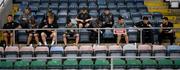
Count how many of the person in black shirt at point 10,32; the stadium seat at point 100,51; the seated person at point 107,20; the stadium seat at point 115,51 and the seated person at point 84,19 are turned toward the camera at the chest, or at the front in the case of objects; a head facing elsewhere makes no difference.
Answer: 5

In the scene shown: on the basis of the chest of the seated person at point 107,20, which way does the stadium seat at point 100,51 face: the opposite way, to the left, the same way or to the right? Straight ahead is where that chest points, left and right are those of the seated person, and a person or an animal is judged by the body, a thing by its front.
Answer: the same way

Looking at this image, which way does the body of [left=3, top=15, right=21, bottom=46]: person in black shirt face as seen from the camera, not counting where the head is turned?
toward the camera

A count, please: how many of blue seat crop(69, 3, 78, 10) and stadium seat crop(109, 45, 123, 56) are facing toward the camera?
2

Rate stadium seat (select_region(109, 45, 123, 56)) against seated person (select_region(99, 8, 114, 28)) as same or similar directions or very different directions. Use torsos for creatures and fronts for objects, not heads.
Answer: same or similar directions

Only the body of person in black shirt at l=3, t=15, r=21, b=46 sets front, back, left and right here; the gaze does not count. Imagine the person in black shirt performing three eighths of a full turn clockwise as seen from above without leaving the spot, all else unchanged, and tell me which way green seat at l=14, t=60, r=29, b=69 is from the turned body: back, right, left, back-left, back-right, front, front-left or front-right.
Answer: back-left

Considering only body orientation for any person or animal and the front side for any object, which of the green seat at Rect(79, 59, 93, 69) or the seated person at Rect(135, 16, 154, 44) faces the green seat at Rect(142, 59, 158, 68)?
the seated person

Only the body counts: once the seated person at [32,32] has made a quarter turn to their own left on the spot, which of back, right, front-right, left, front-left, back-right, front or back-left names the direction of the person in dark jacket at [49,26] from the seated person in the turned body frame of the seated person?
front

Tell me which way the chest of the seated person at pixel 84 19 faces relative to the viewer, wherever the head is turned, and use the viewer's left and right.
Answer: facing the viewer

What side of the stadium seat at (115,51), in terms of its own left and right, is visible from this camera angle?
front

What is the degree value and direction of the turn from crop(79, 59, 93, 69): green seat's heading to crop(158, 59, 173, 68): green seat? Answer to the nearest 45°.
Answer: approximately 90° to its left

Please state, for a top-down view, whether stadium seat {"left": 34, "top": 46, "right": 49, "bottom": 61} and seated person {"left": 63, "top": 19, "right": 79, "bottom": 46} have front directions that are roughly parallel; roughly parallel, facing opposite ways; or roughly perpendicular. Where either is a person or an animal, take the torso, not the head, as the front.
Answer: roughly parallel

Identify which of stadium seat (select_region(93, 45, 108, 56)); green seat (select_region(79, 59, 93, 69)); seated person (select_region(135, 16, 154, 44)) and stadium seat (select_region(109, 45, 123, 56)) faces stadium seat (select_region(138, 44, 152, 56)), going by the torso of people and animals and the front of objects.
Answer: the seated person

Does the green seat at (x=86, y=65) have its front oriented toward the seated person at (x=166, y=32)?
no
